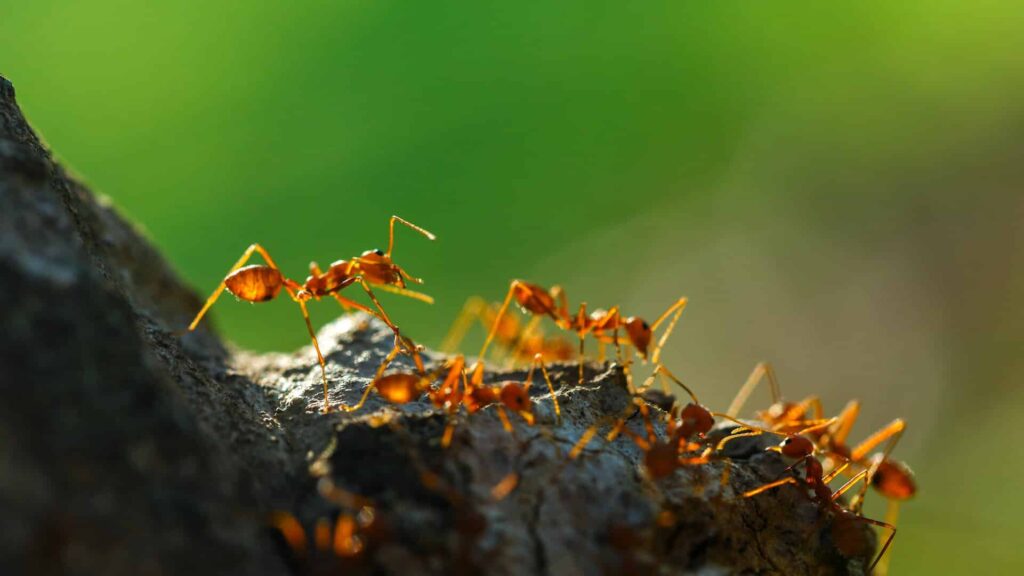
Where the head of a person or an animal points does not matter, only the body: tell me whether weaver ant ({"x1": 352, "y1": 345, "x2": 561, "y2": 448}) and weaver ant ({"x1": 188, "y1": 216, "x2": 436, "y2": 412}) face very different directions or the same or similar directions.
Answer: same or similar directions

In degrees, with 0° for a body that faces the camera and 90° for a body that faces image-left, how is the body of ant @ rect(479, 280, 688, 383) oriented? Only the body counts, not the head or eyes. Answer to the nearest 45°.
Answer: approximately 270°

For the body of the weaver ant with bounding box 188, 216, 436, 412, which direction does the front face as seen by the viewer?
to the viewer's right

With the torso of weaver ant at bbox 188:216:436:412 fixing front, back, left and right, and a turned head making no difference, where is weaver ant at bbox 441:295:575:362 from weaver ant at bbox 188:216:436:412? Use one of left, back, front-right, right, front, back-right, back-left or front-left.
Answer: front-left

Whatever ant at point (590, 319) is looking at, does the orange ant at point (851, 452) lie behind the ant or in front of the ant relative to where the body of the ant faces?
in front

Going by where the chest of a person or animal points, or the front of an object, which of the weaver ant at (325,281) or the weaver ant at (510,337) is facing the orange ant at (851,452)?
the weaver ant at (325,281)

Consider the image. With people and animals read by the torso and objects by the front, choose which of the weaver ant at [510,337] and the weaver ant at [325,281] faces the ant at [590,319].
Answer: the weaver ant at [325,281]

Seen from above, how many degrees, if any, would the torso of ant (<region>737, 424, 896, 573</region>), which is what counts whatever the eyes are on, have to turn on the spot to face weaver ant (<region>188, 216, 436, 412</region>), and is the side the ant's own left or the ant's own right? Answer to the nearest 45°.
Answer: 0° — it already faces it

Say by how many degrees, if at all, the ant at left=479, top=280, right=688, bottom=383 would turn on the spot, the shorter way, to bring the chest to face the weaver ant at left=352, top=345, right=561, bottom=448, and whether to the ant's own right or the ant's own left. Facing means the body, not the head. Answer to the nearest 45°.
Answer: approximately 90° to the ant's own right

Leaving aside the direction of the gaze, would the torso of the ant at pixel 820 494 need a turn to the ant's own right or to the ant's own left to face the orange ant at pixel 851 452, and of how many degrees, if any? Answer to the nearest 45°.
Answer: approximately 90° to the ant's own right

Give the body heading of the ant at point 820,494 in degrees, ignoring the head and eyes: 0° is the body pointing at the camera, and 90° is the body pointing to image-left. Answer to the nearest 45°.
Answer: approximately 90°
